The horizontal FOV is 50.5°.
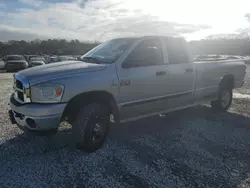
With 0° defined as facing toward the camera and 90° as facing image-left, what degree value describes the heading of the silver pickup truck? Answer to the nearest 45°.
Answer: approximately 45°
